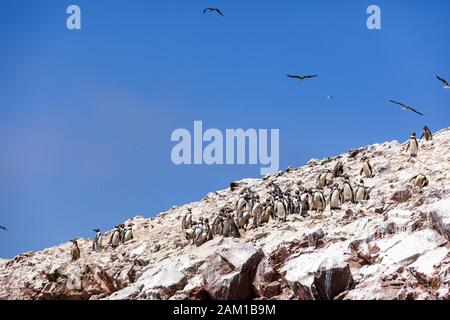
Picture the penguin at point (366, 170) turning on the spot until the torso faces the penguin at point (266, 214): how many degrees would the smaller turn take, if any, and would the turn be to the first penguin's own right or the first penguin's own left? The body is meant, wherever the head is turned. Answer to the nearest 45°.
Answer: approximately 90° to the first penguin's own right

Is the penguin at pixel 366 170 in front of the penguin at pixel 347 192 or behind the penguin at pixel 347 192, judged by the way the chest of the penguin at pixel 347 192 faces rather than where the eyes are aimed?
behind

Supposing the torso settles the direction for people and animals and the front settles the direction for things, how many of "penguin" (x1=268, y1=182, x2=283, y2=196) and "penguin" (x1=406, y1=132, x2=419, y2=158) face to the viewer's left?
1

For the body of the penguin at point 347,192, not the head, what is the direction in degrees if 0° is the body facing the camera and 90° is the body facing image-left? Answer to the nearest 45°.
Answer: approximately 45°

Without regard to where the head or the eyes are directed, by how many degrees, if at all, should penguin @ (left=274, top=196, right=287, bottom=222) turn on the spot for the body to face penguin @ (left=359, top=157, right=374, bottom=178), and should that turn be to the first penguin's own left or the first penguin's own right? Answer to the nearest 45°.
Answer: approximately 180°

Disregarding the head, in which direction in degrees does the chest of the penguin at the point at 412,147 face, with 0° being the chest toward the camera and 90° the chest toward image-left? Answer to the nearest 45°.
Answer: approximately 0°

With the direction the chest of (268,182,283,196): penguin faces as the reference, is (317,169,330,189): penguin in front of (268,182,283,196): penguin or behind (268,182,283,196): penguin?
behind

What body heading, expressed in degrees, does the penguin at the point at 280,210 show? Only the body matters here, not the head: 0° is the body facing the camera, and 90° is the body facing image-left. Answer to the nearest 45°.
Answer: approximately 45°
